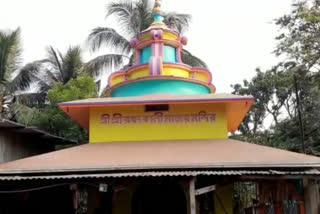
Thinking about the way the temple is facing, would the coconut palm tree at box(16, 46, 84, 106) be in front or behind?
behind

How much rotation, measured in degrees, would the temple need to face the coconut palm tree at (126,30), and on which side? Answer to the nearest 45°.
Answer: approximately 180°

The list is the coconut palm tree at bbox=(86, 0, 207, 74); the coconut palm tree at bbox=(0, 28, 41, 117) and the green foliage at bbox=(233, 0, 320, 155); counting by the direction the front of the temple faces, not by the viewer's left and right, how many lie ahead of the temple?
0

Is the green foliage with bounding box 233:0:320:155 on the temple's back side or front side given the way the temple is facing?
on the back side

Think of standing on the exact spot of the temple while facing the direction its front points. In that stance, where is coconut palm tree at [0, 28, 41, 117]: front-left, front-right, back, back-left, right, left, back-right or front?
back-right

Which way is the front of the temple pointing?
toward the camera

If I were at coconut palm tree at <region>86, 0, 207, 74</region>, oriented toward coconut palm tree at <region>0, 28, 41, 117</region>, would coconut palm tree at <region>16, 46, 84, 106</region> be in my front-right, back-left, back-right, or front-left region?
front-right

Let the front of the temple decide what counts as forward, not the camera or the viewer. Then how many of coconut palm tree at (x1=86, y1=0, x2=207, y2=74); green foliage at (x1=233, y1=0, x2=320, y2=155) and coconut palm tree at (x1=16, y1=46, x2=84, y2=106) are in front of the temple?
0
